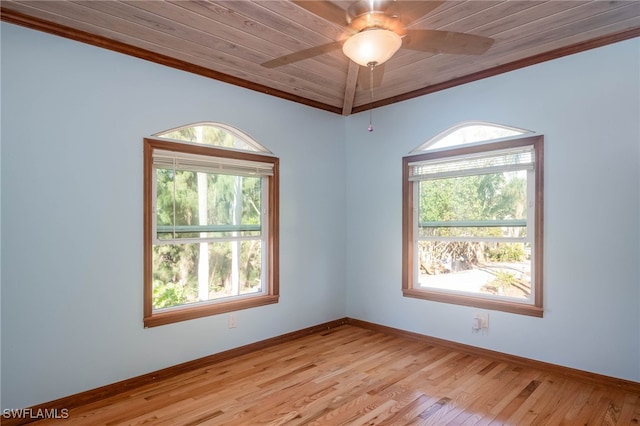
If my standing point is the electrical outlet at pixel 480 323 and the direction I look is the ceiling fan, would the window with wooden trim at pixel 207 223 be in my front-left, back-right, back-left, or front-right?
front-right

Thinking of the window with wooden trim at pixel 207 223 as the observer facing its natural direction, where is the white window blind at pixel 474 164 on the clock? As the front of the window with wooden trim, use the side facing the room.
The white window blind is roughly at 11 o'clock from the window with wooden trim.

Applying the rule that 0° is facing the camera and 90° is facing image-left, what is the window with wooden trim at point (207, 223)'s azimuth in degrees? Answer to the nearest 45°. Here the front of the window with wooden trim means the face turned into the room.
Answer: approximately 315°

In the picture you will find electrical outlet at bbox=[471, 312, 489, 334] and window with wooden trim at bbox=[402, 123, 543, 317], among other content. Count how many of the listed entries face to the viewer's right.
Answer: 0

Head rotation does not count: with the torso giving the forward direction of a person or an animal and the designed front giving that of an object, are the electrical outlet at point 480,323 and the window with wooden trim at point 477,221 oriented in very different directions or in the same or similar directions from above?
same or similar directions

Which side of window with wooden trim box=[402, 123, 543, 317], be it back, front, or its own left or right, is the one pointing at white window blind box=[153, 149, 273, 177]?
front

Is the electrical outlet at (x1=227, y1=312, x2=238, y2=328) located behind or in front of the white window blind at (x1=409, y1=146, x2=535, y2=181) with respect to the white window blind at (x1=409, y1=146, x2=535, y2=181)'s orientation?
in front

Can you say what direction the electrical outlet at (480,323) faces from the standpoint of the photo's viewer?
facing the viewer and to the left of the viewer
